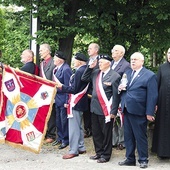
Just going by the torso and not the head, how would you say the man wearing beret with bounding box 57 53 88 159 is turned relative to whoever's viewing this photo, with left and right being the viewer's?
facing to the left of the viewer

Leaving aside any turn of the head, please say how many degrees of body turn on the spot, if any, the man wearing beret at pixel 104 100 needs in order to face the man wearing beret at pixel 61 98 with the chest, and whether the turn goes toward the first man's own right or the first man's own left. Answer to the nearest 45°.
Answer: approximately 90° to the first man's own right

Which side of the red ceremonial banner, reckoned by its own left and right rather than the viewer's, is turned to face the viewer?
front

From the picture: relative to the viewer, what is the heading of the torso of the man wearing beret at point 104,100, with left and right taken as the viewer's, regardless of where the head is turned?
facing the viewer and to the left of the viewer

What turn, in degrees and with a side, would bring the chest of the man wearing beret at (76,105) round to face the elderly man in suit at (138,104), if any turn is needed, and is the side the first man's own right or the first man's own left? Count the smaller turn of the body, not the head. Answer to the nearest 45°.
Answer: approximately 135° to the first man's own left

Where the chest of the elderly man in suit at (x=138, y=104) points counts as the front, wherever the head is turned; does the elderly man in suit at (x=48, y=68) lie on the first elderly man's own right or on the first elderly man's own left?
on the first elderly man's own right

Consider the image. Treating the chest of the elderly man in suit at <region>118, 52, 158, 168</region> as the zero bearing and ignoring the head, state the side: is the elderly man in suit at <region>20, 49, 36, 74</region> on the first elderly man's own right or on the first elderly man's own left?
on the first elderly man's own right

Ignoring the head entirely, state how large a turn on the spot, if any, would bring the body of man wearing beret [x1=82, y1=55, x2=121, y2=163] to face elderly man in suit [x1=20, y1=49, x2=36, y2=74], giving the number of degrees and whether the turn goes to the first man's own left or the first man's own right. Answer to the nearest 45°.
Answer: approximately 90° to the first man's own right

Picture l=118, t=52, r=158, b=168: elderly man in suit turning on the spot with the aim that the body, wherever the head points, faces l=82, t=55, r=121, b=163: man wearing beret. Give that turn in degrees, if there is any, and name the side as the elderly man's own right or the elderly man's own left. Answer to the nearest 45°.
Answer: approximately 45° to the elderly man's own right

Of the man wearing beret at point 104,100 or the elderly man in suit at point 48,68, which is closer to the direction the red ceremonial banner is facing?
the man wearing beret

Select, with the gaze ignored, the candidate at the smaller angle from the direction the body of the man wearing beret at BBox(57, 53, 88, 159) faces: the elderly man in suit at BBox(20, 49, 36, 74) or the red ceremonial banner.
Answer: the red ceremonial banner
